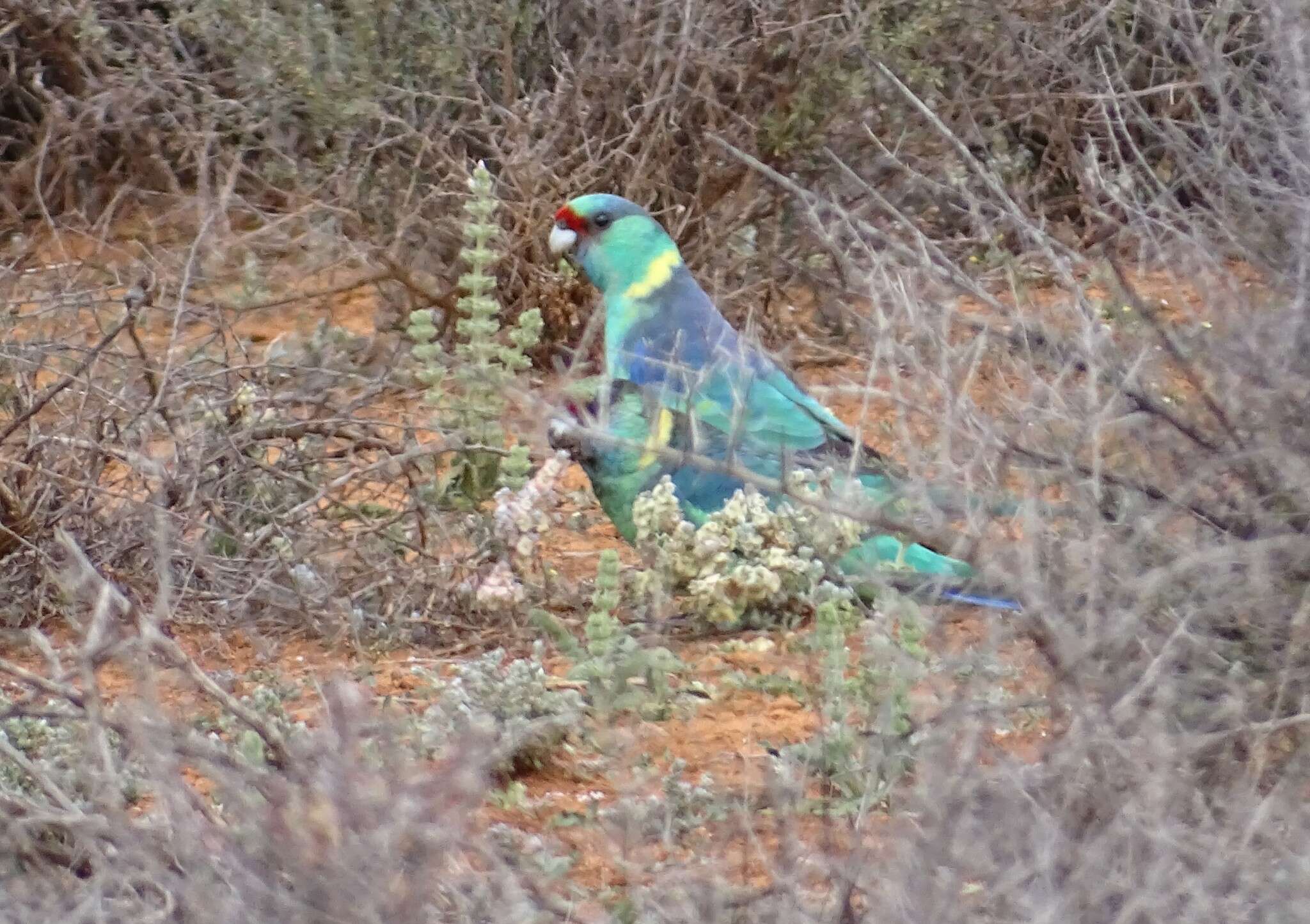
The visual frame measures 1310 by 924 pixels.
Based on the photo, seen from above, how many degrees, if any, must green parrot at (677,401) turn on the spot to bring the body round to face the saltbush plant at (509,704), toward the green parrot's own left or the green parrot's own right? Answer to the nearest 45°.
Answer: approximately 90° to the green parrot's own left

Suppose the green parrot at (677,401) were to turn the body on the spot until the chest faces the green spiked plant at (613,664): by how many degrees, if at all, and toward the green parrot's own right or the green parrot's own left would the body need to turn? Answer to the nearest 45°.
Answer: approximately 90° to the green parrot's own left

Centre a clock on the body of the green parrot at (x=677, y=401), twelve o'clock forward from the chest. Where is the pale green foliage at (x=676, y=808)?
The pale green foliage is roughly at 9 o'clock from the green parrot.

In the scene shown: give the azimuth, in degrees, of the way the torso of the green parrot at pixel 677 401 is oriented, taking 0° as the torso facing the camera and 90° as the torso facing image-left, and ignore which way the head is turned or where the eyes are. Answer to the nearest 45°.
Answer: approximately 90°

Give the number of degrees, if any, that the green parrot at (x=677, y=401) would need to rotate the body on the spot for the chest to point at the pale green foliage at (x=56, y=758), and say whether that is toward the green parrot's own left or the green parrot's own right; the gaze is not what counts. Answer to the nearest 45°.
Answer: approximately 45° to the green parrot's own left

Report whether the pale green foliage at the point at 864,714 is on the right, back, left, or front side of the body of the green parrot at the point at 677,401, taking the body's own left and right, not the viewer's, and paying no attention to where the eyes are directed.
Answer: left
